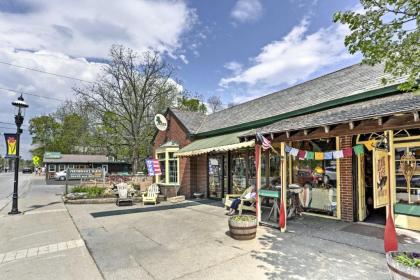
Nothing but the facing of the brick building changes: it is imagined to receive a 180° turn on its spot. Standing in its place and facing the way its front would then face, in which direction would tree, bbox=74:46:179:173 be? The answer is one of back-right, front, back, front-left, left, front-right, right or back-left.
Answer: left

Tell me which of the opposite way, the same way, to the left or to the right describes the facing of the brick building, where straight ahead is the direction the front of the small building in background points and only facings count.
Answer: to the right

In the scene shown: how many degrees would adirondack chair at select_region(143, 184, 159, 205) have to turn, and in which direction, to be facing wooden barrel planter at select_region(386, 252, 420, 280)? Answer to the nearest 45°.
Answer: approximately 45° to its left

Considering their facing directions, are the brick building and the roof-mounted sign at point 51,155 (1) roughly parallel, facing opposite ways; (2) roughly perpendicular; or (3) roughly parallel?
roughly perpendicular

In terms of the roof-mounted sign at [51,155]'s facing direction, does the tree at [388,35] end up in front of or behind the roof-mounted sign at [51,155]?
in front

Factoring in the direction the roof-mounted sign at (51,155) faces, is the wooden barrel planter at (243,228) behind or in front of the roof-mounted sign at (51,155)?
in front

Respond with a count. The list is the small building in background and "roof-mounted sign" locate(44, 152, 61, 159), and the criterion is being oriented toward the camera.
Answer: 2

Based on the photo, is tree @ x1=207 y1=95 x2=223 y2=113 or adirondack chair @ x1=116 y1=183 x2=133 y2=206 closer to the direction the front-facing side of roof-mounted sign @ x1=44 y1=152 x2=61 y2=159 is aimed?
the adirondack chair
